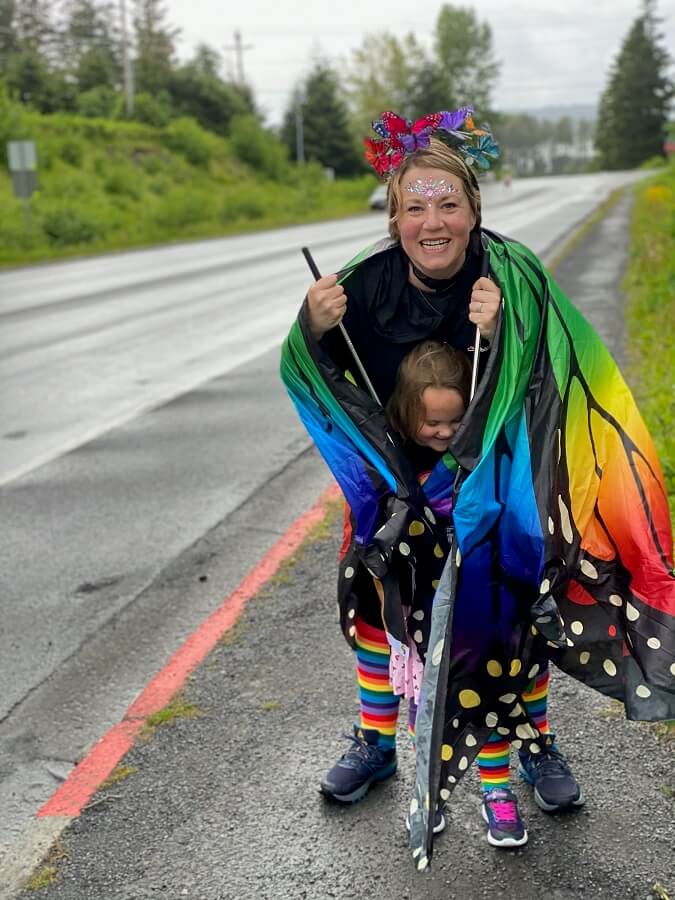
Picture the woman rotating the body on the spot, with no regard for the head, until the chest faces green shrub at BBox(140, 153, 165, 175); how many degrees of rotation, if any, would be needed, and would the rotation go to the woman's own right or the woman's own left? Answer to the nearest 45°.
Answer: approximately 180°

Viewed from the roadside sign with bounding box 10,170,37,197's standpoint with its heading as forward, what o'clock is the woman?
The woman is roughly at 6 o'clock from the roadside sign.

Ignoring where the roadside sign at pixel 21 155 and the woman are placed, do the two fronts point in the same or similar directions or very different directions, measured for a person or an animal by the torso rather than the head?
very different directions

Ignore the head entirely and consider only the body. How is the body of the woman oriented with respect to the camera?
toward the camera

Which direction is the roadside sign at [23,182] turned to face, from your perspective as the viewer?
facing away from the viewer

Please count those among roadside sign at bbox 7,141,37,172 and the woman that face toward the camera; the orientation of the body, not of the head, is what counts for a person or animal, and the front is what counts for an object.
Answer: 1

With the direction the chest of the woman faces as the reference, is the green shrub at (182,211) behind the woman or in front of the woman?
behind

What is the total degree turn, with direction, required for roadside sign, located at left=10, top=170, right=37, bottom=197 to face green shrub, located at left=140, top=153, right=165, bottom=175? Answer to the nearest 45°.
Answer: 0° — it already faces it

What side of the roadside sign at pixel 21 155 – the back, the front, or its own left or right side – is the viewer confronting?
back

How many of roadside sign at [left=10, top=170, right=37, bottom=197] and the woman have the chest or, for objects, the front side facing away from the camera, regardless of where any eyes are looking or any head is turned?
1

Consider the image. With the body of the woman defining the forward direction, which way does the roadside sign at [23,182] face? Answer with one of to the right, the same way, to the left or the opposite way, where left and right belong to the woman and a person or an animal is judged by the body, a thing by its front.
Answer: the opposite way
